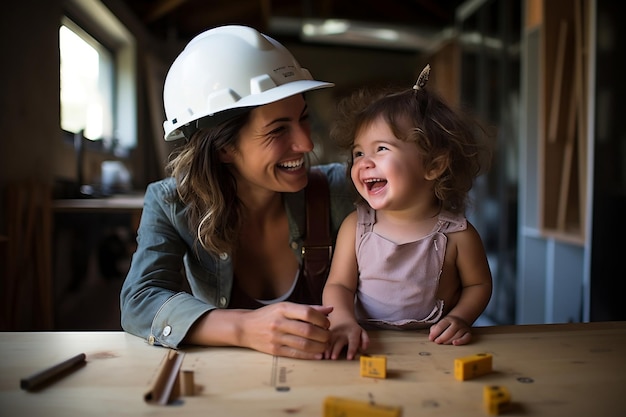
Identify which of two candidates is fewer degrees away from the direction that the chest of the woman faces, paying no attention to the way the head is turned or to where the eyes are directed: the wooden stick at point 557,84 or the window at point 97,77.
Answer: the wooden stick

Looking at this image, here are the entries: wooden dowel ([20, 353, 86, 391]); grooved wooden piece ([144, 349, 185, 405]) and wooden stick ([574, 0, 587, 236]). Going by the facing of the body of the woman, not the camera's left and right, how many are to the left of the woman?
1

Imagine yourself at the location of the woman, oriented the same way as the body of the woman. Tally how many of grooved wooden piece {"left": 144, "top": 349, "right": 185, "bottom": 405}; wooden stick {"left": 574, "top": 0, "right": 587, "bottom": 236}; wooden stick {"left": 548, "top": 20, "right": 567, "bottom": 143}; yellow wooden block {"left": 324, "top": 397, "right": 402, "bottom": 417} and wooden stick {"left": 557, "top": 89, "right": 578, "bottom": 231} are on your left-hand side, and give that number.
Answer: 3

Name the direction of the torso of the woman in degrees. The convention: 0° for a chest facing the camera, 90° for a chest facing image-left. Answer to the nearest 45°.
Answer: approximately 315°

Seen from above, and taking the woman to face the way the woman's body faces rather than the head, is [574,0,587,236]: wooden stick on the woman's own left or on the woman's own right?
on the woman's own left

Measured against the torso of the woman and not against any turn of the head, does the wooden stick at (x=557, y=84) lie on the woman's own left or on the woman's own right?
on the woman's own left

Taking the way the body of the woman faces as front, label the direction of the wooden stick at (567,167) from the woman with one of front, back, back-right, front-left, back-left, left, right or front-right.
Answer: left

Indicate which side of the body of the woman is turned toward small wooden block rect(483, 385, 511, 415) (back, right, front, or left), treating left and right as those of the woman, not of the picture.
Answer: front

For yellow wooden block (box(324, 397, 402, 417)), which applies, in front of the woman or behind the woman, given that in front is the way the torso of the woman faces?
in front

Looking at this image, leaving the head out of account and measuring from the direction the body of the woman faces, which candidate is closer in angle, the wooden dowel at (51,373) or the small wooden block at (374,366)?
the small wooden block

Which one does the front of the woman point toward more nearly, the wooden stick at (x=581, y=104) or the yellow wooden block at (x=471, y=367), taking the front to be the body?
the yellow wooden block

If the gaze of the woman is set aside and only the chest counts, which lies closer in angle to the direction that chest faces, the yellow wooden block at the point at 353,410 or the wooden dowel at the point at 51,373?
the yellow wooden block

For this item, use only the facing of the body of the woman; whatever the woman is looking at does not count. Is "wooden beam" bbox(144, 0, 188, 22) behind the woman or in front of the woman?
behind

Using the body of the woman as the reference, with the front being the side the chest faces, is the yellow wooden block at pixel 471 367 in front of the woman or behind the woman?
in front

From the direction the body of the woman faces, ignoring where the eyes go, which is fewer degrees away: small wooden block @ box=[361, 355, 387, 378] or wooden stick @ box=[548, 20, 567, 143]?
the small wooden block
